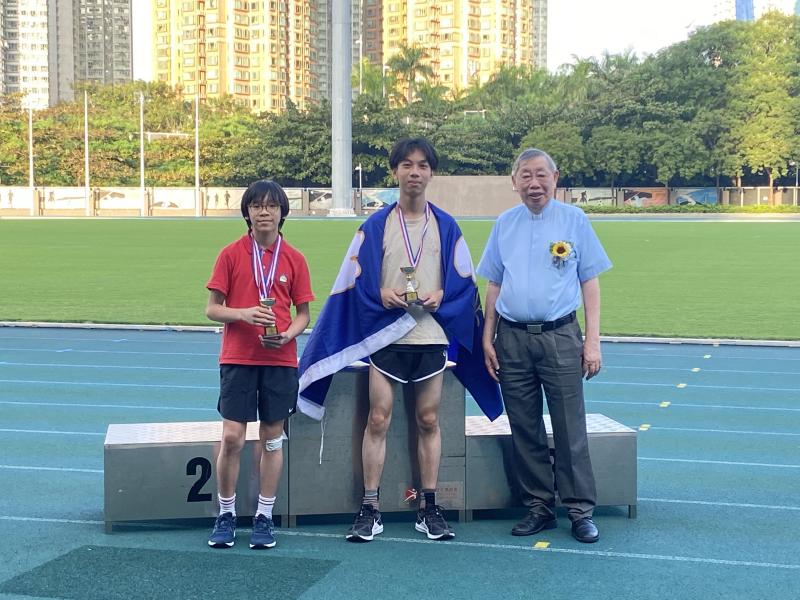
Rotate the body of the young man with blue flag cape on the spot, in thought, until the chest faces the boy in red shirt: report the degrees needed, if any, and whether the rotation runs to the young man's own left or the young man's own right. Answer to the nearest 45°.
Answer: approximately 90° to the young man's own right

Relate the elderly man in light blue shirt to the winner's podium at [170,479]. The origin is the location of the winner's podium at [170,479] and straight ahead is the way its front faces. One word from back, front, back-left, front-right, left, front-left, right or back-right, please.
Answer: left

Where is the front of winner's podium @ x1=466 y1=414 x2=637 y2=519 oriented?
toward the camera

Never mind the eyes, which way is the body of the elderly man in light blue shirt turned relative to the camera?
toward the camera

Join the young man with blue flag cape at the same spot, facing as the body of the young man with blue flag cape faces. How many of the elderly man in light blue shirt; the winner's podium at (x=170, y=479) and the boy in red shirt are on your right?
2

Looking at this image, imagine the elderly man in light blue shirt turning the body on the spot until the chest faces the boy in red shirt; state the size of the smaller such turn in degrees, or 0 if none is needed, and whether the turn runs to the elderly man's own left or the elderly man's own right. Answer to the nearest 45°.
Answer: approximately 90° to the elderly man's own right

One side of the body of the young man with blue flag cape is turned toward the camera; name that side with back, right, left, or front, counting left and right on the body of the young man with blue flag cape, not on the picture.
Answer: front

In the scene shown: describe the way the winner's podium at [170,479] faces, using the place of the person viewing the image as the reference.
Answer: facing the viewer
